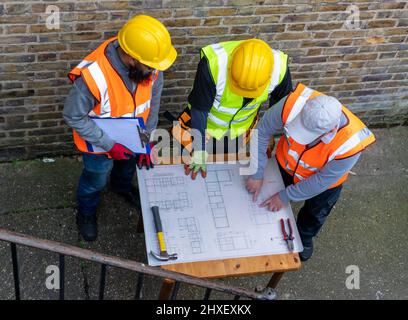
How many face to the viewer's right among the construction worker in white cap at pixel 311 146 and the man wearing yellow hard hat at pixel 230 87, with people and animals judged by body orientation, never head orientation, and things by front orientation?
0

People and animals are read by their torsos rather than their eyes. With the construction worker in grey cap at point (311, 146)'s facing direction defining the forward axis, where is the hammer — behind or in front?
in front

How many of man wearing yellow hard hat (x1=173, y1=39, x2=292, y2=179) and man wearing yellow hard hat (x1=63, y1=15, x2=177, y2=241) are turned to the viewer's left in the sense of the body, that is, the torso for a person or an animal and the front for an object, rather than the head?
0

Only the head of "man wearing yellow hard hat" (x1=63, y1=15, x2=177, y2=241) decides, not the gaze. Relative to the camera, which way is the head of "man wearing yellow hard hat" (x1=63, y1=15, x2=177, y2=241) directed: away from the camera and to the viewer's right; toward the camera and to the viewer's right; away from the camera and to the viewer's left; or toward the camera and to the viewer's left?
toward the camera and to the viewer's right

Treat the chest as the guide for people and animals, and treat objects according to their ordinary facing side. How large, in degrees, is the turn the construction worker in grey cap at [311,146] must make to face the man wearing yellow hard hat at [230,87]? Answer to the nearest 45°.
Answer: approximately 45° to their right

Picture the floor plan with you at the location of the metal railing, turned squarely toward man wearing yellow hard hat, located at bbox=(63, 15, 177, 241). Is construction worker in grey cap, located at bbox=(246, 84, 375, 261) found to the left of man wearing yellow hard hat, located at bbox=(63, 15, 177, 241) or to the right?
right
